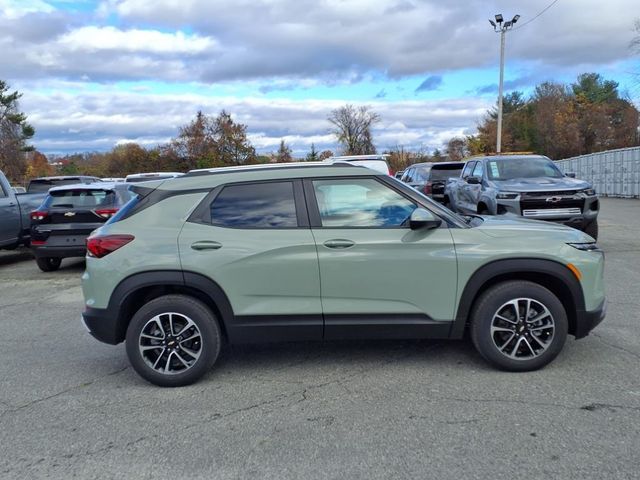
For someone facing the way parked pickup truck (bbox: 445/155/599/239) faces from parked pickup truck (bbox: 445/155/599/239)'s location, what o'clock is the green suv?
The green suv is roughly at 2 o'clock from the parked pickup truck.

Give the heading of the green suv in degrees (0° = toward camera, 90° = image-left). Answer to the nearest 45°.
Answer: approximately 270°

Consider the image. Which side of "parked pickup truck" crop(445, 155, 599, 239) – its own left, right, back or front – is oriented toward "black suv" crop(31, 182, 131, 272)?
right

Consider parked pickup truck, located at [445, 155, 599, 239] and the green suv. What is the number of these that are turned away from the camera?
0

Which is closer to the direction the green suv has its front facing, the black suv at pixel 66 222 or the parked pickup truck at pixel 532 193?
the parked pickup truck

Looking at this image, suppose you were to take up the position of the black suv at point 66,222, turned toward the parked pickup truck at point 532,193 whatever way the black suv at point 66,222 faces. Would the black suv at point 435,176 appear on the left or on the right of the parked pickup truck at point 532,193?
left

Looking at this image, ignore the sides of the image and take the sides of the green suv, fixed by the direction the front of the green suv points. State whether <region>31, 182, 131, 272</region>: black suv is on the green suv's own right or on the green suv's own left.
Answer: on the green suv's own left

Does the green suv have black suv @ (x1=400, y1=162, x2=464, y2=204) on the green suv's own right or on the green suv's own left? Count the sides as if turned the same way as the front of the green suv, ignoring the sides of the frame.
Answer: on the green suv's own left

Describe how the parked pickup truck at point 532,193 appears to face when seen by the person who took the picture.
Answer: facing the viewer and to the right of the viewer

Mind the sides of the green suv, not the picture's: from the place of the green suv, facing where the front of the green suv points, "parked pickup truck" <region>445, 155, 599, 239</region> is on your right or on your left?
on your left

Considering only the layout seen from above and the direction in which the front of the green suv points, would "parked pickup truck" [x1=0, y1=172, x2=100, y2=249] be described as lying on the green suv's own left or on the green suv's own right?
on the green suv's own left
